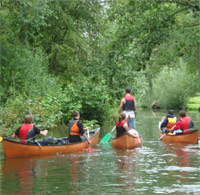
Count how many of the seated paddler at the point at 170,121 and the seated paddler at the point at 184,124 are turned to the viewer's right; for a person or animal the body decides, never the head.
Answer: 0

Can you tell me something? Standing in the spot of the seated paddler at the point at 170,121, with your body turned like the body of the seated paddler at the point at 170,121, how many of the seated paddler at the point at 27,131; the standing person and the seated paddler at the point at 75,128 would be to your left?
3

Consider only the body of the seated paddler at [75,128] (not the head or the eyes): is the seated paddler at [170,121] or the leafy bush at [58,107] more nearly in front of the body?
the seated paddler

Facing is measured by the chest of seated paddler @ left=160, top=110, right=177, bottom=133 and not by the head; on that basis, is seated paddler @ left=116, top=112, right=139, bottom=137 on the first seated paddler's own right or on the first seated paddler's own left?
on the first seated paddler's own left

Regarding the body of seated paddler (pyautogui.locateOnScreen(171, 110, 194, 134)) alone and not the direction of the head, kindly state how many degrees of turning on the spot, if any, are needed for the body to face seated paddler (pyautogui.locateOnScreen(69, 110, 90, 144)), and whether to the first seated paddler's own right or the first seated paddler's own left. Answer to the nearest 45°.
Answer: approximately 90° to the first seated paddler's own left

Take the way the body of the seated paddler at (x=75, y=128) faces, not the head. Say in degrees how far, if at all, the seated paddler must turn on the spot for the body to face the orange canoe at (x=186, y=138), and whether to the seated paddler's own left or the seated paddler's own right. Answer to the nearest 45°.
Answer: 0° — they already face it

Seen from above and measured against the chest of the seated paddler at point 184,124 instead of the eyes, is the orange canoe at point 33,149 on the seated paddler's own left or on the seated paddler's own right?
on the seated paddler's own left

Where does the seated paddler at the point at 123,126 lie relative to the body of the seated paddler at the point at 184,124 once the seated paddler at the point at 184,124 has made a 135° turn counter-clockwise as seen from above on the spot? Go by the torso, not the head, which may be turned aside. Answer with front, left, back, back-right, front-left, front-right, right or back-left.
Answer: front-right

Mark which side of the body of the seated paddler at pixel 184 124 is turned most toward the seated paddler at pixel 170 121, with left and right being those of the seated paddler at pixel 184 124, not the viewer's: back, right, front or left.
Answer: front

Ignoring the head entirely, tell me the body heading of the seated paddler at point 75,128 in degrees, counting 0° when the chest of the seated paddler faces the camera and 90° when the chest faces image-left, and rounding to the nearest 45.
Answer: approximately 225°
